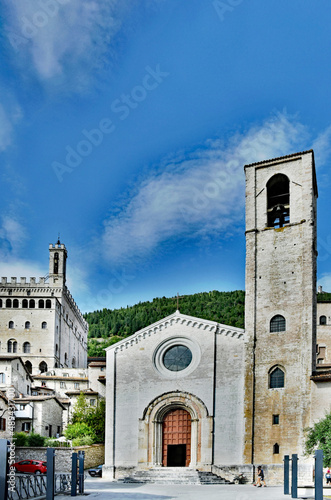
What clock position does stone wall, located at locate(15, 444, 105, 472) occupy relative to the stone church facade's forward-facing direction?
The stone wall is roughly at 3 o'clock from the stone church facade.

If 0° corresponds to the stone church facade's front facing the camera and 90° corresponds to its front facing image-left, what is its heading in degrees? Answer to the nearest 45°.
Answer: approximately 0°

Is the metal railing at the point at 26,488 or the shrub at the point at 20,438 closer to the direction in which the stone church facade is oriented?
the metal railing

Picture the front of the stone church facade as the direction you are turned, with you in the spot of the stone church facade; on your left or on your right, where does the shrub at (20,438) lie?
on your right

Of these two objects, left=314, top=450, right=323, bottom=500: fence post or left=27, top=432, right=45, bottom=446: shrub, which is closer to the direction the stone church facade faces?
the fence post

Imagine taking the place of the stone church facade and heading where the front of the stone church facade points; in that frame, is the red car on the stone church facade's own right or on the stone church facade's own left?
on the stone church facade's own right
